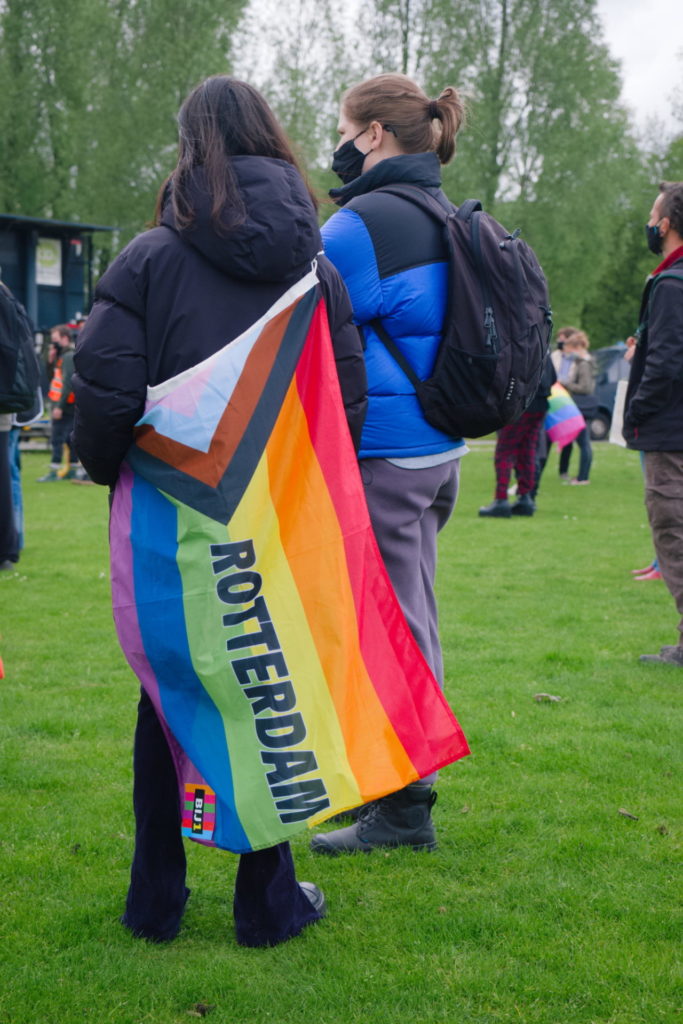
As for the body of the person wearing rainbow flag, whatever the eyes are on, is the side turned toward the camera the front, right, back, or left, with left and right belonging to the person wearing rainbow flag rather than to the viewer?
back

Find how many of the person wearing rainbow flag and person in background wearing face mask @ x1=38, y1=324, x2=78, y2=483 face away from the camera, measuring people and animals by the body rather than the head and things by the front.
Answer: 1

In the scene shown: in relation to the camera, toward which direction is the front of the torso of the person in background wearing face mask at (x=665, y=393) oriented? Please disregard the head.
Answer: to the viewer's left

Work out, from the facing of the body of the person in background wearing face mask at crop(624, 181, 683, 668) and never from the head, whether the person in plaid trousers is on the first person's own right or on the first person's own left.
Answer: on the first person's own right

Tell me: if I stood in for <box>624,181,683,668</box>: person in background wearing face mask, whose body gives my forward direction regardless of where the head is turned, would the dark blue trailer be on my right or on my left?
on my right

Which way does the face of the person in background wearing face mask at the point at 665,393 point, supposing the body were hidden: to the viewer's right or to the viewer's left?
to the viewer's left

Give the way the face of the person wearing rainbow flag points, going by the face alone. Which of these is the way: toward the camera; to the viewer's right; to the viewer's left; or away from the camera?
away from the camera

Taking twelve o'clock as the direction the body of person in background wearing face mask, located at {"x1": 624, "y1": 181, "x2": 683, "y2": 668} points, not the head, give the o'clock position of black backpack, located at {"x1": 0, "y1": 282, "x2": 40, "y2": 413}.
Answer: The black backpack is roughly at 12 o'clock from the person in background wearing face mask.
